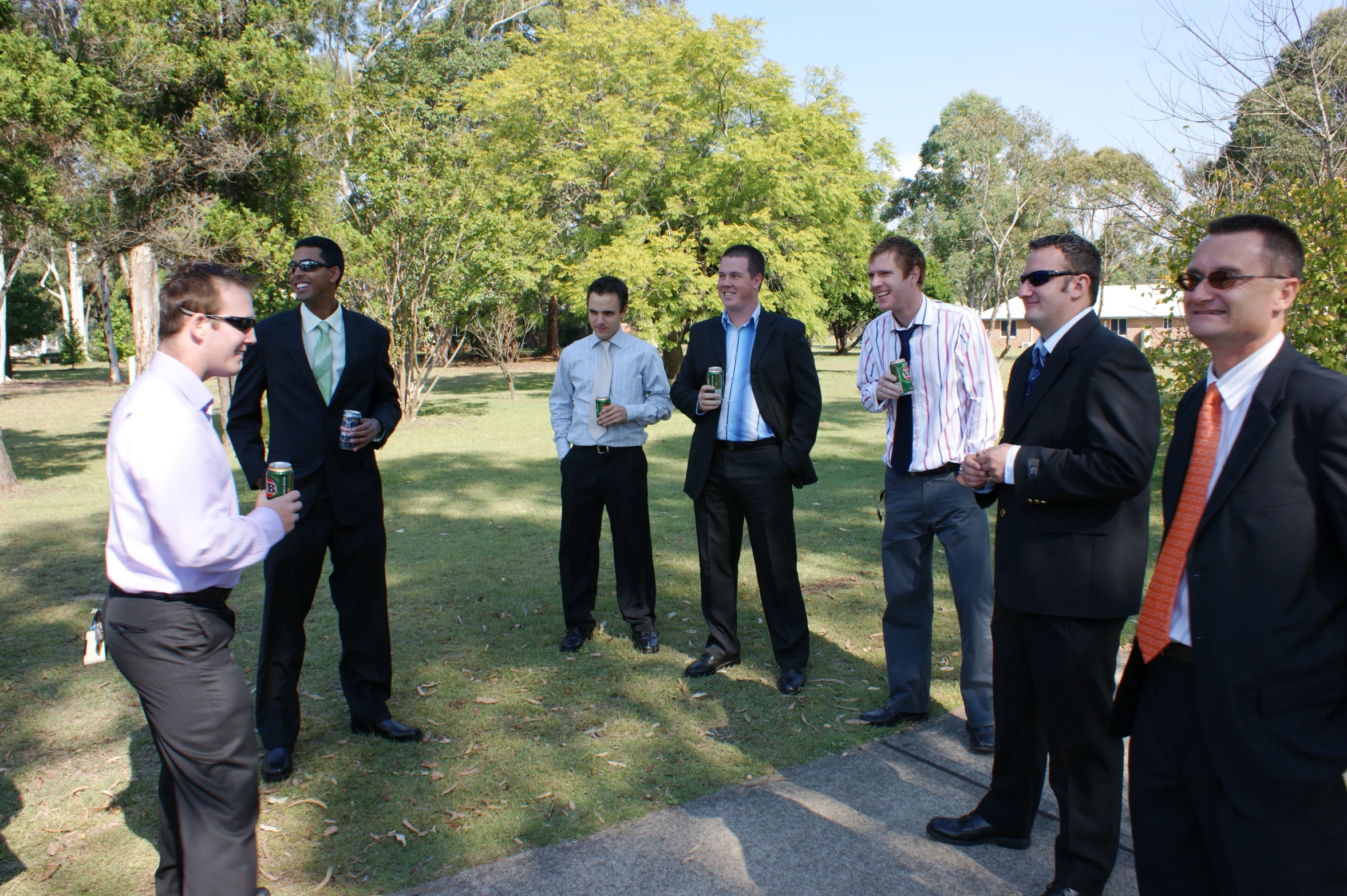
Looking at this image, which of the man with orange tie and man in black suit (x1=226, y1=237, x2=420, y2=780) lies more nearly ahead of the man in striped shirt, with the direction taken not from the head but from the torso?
the man in black suit

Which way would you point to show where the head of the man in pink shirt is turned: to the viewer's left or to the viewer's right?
to the viewer's right

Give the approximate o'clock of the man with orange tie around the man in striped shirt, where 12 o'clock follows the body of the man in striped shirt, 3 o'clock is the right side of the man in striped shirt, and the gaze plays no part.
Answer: The man with orange tie is roughly at 10 o'clock from the man in striped shirt.

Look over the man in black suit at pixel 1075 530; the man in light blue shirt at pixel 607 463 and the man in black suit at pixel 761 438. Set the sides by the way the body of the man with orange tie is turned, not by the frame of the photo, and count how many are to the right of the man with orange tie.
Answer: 3

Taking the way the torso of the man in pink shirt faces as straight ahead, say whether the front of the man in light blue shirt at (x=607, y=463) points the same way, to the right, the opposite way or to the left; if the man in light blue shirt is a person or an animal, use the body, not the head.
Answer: to the right

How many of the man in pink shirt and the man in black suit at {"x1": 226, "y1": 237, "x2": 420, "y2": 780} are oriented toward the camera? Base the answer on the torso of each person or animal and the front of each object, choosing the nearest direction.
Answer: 1

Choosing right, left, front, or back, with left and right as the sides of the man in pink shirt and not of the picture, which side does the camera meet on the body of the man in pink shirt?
right

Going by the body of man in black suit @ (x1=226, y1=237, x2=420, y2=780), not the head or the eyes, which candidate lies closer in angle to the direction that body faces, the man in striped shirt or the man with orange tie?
the man with orange tie

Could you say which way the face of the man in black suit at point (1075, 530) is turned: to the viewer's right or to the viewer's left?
to the viewer's left

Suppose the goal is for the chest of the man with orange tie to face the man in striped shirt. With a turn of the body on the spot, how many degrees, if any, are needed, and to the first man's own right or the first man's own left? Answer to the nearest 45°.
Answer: approximately 90° to the first man's own right

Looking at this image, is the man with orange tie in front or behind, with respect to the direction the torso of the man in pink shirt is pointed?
in front

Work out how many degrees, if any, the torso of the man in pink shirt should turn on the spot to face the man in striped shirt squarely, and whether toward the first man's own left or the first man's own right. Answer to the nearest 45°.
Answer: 0° — they already face them

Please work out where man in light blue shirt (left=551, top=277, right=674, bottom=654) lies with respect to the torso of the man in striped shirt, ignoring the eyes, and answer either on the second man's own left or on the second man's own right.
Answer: on the second man's own right
